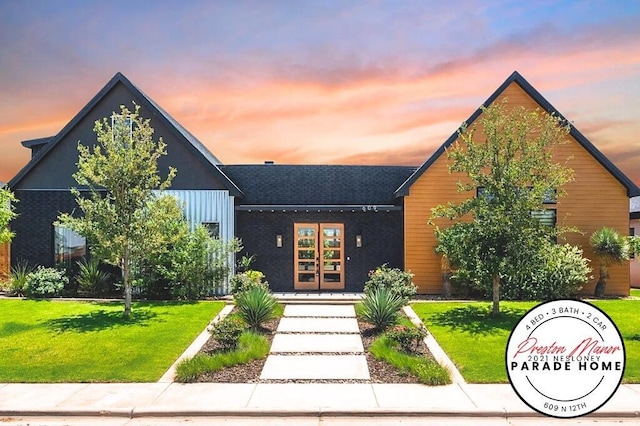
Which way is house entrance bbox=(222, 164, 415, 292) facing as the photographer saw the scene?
facing the viewer

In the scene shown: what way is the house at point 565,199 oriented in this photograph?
toward the camera

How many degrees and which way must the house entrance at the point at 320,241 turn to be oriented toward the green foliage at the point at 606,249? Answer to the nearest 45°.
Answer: approximately 90° to its left

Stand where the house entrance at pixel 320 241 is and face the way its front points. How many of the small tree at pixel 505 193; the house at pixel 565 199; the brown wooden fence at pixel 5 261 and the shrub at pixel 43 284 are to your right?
2

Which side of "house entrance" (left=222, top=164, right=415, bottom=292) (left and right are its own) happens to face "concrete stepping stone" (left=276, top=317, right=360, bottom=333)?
front

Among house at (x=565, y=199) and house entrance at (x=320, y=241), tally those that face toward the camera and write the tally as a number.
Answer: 2

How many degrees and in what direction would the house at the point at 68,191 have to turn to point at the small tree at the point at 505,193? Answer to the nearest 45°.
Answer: approximately 45° to its left

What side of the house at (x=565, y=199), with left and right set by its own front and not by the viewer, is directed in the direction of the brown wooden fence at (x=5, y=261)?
right

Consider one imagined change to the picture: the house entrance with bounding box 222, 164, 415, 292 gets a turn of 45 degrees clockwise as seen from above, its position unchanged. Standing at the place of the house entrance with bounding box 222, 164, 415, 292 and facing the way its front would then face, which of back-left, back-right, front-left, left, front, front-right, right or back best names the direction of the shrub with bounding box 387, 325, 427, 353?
front-left

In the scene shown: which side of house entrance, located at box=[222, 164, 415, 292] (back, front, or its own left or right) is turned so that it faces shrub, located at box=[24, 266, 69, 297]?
right
